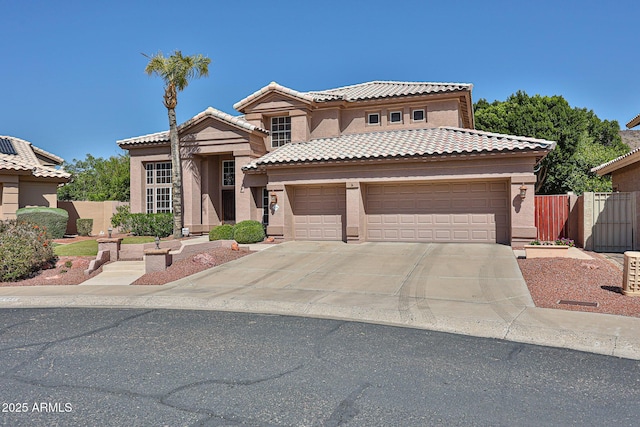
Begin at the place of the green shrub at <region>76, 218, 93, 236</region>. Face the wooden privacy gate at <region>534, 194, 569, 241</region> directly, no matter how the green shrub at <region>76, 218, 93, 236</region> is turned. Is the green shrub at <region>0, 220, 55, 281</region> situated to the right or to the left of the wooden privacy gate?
right

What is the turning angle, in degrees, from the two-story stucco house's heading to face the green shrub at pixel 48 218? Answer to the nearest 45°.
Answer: approximately 90° to its right

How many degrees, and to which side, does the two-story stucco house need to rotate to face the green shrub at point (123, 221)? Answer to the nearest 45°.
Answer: approximately 90° to its right

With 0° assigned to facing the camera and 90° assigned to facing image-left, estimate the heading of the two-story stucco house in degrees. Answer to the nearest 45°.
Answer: approximately 0°

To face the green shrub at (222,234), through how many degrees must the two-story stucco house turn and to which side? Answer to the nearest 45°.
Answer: approximately 90° to its right

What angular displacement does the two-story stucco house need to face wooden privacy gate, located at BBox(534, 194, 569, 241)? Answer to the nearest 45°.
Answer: approximately 90° to its left

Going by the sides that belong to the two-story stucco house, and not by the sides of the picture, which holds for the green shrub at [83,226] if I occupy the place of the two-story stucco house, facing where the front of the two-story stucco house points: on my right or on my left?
on my right
